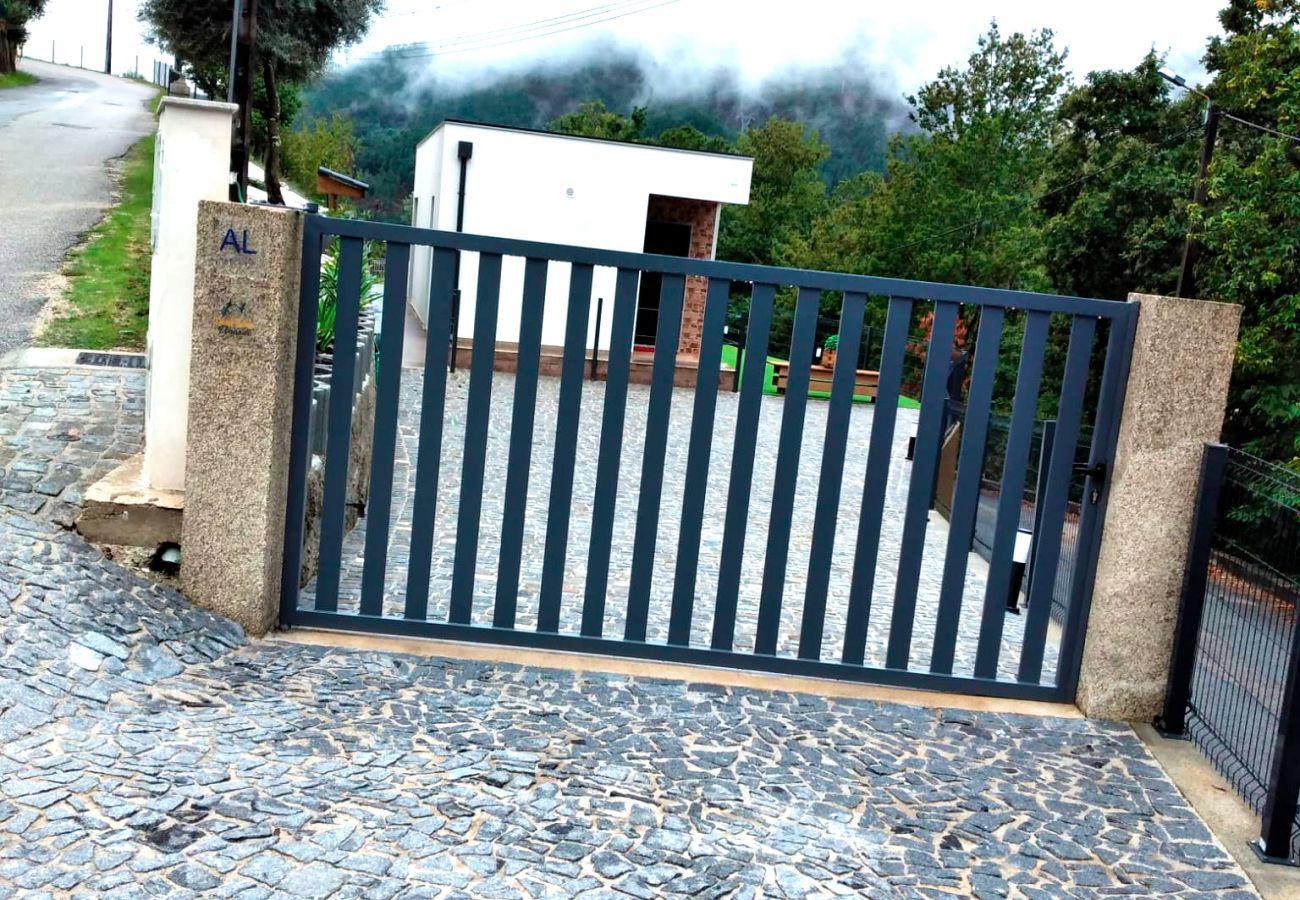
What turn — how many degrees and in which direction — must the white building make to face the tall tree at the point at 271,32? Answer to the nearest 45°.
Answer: approximately 45° to its right

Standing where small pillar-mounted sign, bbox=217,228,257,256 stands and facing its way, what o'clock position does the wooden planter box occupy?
The wooden planter box is roughly at 7 o'clock from the small pillar-mounted sign.

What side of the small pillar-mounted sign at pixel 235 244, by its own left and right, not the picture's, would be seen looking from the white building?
back

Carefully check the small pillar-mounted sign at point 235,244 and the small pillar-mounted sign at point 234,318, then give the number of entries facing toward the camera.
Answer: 2

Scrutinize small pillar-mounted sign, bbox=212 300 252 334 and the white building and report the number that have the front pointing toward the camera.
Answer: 2

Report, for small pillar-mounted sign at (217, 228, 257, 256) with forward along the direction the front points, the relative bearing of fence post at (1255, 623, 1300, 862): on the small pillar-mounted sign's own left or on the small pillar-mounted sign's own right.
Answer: on the small pillar-mounted sign's own left

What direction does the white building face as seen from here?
toward the camera

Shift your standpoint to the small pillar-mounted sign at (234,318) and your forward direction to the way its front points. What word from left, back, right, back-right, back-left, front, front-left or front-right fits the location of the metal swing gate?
left

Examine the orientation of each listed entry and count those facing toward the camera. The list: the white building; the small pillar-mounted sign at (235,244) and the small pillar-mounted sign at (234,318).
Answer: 3

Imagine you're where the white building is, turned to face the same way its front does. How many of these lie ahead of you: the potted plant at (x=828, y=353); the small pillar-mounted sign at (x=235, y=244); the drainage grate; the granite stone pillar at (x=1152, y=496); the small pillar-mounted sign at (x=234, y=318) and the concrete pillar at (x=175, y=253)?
5

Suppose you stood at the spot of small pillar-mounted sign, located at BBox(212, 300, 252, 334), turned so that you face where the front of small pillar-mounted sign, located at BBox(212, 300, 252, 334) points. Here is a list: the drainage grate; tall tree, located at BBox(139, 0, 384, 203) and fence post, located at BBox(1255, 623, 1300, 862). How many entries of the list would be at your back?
2

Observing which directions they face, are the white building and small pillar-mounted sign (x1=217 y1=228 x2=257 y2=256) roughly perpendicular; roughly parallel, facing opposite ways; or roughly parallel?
roughly parallel

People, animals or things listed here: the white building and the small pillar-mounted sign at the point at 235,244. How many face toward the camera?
2

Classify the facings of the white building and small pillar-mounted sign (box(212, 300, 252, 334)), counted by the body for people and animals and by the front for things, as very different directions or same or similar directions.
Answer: same or similar directions

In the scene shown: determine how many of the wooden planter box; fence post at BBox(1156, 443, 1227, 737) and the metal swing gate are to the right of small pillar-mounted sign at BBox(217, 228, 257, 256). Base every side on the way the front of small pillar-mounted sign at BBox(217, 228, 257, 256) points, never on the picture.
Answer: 0

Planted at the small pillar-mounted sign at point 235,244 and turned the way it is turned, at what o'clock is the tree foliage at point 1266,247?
The tree foliage is roughly at 8 o'clock from the small pillar-mounted sign.

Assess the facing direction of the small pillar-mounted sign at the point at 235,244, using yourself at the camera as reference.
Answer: facing the viewer

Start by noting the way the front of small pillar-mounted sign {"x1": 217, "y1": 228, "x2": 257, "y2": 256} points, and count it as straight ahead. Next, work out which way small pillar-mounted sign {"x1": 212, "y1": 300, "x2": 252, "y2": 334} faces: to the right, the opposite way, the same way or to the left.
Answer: the same way

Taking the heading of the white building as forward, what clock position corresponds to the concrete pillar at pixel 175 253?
The concrete pillar is roughly at 12 o'clock from the white building.
